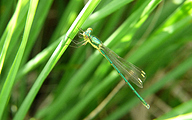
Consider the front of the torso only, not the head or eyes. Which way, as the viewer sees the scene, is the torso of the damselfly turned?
to the viewer's left

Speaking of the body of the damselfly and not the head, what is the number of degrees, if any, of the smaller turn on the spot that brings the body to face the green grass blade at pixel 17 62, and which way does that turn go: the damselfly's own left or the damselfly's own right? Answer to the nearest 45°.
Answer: approximately 45° to the damselfly's own left
